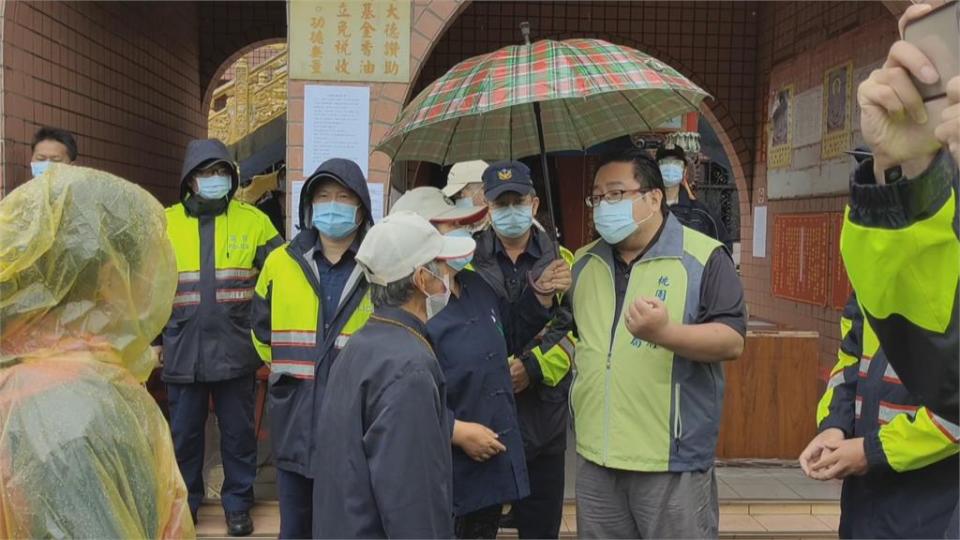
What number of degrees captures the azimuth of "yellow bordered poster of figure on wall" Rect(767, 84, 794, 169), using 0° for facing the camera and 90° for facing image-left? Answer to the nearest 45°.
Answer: approximately 45°

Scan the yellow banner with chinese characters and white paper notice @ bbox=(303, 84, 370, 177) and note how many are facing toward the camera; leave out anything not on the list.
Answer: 2

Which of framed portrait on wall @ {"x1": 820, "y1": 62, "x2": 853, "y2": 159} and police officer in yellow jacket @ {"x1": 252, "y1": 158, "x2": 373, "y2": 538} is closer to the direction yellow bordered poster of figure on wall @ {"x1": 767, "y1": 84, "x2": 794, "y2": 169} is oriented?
the police officer in yellow jacket

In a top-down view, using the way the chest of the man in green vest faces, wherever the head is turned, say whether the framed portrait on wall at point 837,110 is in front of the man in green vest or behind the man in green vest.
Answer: behind

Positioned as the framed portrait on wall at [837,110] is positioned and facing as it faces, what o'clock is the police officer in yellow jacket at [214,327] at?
The police officer in yellow jacket is roughly at 12 o'clock from the framed portrait on wall.

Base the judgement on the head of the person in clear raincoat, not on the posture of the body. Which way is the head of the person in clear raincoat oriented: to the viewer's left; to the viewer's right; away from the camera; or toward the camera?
away from the camera

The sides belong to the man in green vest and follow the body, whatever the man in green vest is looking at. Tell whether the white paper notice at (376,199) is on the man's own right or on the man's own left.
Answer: on the man's own right

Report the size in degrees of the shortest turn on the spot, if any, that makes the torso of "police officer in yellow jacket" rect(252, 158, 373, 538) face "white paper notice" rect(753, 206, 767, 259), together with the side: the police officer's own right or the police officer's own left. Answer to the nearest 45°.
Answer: approximately 135° to the police officer's own left
